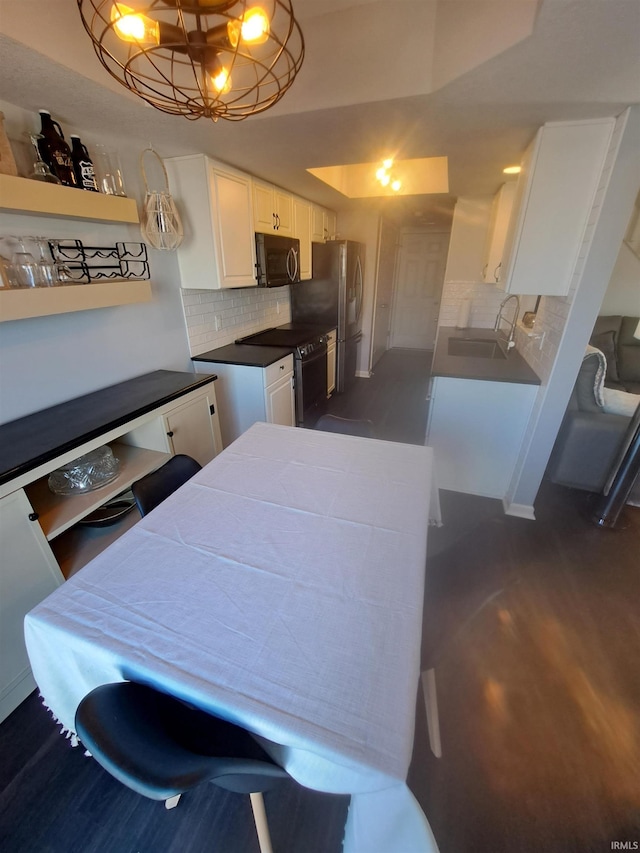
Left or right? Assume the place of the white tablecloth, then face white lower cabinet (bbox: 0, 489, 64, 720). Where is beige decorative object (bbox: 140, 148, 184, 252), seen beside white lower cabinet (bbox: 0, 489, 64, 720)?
right

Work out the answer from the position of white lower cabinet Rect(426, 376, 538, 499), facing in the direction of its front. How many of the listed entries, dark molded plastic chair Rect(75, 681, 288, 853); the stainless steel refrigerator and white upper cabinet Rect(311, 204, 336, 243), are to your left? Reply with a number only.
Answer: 1

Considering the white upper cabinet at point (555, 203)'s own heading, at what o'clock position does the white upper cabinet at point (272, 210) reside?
the white upper cabinet at point (272, 210) is roughly at 12 o'clock from the white upper cabinet at point (555, 203).

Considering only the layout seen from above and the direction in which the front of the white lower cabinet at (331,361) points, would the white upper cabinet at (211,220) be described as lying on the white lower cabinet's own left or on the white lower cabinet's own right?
on the white lower cabinet's own right

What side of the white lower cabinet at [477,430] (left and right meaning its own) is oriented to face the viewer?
left

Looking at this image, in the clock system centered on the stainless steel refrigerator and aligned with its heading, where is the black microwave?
The black microwave is roughly at 4 o'clock from the stainless steel refrigerator.

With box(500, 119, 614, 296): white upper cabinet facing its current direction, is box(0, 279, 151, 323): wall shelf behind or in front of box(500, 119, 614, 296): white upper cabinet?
in front

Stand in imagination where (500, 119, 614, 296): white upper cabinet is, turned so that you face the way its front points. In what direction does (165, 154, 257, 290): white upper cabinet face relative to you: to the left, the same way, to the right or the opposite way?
the opposite way

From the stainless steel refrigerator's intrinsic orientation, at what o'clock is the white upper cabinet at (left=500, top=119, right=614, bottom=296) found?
The white upper cabinet is roughly at 2 o'clock from the stainless steel refrigerator.

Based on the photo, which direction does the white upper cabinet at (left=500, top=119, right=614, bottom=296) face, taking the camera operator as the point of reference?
facing to the left of the viewer

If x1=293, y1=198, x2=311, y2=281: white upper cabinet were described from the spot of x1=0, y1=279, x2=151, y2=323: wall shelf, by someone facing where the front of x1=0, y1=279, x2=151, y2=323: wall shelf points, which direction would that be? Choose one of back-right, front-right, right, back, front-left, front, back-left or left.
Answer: left

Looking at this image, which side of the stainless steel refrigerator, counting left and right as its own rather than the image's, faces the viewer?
right

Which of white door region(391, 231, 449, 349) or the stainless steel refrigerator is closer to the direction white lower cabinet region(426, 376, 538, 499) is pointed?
the stainless steel refrigerator

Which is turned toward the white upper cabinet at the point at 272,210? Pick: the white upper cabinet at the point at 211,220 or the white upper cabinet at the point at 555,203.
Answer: the white upper cabinet at the point at 555,203

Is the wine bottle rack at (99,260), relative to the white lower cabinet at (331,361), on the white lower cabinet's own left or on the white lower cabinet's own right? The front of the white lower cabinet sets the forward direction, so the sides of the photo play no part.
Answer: on the white lower cabinet's own right
